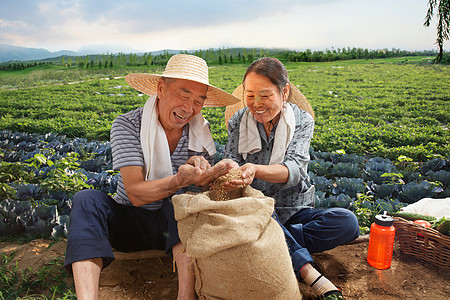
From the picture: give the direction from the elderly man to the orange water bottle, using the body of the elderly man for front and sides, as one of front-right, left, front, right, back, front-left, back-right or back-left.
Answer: front-left

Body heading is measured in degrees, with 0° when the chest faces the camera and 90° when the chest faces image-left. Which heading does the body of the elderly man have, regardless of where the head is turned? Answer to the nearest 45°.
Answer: approximately 315°

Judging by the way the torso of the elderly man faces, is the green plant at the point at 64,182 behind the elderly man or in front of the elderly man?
behind

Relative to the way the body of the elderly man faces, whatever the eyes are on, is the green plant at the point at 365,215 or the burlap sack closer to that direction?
the burlap sack

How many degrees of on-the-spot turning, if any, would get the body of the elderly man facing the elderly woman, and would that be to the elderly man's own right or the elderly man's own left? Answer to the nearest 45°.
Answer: approximately 45° to the elderly man's own left

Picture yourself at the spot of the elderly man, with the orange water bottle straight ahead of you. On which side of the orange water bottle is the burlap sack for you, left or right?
right

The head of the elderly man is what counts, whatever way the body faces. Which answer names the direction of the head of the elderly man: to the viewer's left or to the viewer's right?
to the viewer's right
